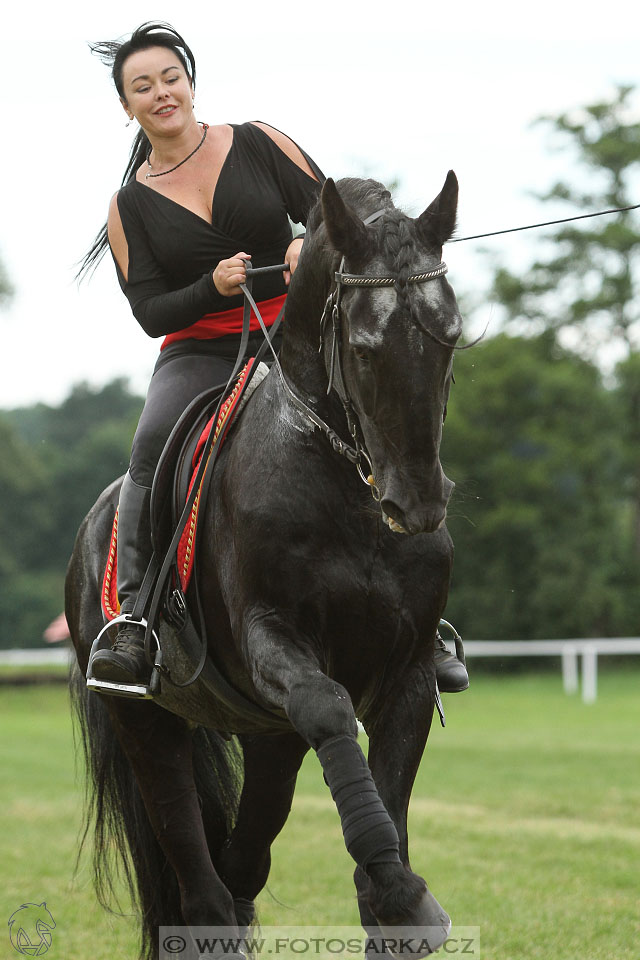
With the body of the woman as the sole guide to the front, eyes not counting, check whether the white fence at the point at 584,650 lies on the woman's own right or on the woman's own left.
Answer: on the woman's own left

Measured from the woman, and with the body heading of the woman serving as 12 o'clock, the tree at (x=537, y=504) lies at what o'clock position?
The tree is roughly at 8 o'clock from the woman.

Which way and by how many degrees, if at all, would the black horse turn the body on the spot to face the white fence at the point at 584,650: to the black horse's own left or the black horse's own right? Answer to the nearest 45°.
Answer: approximately 135° to the black horse's own left

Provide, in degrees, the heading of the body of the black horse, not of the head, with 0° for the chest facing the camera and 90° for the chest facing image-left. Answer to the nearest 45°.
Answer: approximately 315°
